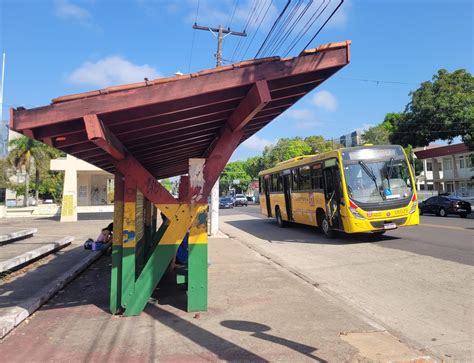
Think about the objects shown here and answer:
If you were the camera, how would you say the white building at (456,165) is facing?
facing the viewer and to the left of the viewer

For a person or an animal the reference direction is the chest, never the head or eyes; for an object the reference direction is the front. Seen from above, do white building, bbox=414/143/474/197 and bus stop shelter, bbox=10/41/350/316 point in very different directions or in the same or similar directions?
very different directions

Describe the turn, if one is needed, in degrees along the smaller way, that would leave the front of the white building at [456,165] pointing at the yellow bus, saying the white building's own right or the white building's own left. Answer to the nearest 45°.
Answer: approximately 45° to the white building's own left

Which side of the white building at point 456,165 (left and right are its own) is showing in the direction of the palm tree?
front

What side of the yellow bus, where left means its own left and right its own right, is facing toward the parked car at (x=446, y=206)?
left

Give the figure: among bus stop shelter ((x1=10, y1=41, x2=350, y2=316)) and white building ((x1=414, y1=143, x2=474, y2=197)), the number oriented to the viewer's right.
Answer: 1

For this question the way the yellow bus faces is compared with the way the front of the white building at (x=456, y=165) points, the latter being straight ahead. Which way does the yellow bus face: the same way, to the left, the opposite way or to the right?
to the left

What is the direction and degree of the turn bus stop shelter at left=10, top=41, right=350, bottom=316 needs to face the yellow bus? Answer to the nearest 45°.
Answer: approximately 45° to its left

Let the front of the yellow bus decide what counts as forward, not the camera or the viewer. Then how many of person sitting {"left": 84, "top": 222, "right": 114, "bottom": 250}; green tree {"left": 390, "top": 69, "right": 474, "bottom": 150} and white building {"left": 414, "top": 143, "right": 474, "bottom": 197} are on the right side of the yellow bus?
1

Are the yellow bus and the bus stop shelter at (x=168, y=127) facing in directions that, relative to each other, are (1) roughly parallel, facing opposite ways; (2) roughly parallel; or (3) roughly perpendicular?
roughly perpendicular

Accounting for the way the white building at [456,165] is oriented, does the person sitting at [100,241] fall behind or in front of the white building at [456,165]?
in front

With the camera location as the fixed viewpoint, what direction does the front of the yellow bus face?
facing the viewer and to the right of the viewer

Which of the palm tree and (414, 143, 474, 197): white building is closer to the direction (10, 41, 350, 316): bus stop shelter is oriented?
the white building

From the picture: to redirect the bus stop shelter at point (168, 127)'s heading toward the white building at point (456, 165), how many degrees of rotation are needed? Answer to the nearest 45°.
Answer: approximately 45° to its left

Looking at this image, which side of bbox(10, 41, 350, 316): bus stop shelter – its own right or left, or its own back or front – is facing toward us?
right
